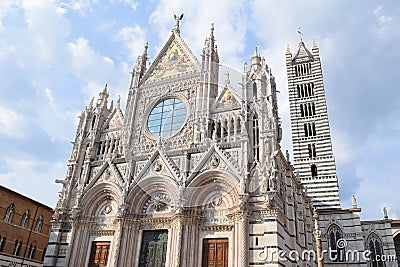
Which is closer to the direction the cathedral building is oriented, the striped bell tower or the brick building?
the brick building

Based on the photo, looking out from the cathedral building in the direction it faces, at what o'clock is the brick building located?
The brick building is roughly at 2 o'clock from the cathedral building.

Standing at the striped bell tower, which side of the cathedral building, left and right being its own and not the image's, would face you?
left

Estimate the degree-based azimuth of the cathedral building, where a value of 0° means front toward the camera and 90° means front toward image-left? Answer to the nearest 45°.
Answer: approximately 45°

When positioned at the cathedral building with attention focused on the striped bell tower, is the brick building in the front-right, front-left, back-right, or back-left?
back-left
